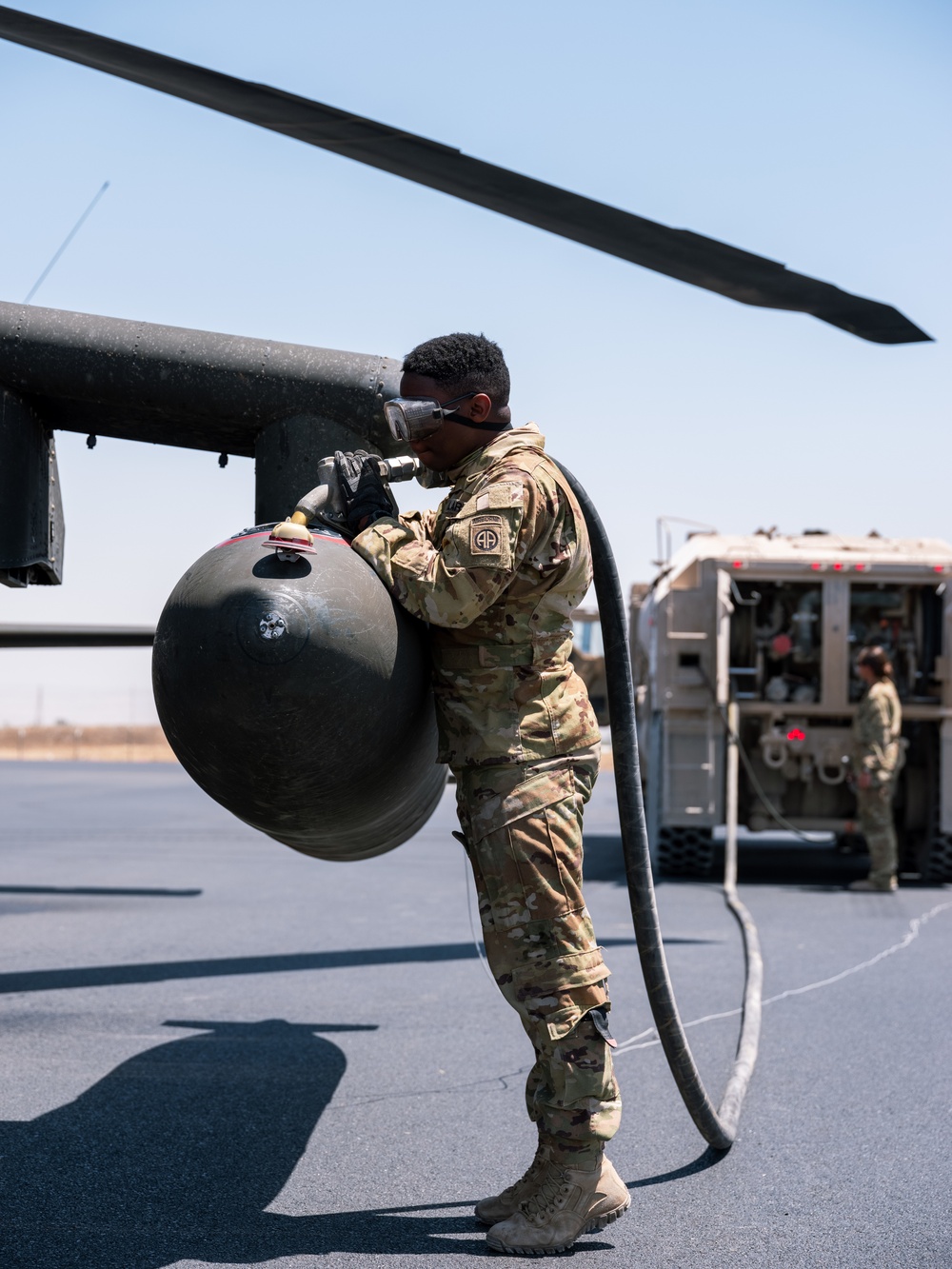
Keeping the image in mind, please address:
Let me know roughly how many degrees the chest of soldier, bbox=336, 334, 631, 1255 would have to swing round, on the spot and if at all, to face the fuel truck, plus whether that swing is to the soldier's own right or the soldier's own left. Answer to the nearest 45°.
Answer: approximately 90° to the soldier's own right

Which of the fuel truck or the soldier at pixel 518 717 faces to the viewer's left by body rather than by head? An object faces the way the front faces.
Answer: the soldier

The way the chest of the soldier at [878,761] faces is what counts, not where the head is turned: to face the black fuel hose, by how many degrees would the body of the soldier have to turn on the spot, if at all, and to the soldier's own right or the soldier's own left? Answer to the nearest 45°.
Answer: approximately 90° to the soldier's own left

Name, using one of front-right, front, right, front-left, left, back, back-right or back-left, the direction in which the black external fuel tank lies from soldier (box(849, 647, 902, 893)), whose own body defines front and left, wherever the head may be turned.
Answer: left

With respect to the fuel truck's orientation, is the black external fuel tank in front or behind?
behind

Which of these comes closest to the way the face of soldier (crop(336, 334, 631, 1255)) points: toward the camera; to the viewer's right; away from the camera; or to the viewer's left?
to the viewer's left

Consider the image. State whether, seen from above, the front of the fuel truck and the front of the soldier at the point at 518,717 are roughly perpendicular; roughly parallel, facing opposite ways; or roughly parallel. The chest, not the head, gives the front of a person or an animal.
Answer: roughly perpendicular

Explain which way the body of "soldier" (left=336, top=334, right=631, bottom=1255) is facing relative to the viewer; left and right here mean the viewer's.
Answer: facing to the left of the viewer

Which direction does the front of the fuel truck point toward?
away from the camera

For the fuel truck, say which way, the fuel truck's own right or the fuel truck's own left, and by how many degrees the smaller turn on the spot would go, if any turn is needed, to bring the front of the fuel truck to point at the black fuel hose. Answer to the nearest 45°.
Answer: approximately 180°
